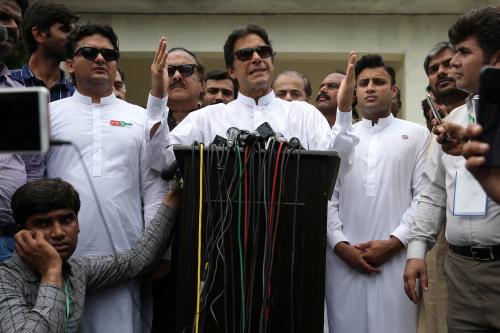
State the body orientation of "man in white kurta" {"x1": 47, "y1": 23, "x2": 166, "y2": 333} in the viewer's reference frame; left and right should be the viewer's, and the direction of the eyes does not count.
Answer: facing the viewer

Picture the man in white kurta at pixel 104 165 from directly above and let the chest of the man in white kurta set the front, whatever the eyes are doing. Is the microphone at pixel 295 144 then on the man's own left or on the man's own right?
on the man's own left

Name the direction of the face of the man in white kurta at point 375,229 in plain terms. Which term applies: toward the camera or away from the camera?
toward the camera

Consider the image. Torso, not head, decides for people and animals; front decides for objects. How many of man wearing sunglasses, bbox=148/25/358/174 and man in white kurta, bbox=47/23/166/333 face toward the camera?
2

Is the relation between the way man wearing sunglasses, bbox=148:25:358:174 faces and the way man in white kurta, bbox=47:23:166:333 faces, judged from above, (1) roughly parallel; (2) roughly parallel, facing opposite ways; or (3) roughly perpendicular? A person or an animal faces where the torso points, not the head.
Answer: roughly parallel

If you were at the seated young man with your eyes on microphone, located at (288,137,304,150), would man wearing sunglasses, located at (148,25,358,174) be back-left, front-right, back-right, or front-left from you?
front-left

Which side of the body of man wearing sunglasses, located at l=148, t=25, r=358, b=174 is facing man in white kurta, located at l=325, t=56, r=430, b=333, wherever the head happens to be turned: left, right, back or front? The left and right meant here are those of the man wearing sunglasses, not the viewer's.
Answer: left

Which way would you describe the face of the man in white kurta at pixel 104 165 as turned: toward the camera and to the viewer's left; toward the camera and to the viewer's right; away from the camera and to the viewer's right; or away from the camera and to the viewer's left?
toward the camera and to the viewer's right

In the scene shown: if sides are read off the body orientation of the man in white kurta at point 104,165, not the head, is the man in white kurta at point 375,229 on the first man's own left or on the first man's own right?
on the first man's own left

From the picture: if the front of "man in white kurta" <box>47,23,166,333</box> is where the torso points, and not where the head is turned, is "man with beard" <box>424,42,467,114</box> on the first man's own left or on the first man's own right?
on the first man's own left

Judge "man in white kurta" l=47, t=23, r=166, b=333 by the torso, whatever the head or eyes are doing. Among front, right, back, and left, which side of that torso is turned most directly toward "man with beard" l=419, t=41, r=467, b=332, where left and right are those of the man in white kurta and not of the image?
left

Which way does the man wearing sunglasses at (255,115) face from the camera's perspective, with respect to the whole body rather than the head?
toward the camera

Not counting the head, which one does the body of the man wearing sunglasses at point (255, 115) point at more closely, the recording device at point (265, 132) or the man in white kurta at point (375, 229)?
the recording device

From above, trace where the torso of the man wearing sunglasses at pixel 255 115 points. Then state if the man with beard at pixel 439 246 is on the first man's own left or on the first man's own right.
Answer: on the first man's own left
